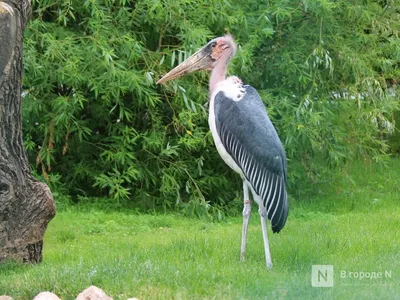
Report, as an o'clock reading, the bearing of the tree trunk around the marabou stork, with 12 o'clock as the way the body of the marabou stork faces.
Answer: The tree trunk is roughly at 12 o'clock from the marabou stork.

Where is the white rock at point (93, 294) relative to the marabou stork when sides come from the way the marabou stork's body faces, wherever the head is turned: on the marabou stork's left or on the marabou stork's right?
on the marabou stork's left

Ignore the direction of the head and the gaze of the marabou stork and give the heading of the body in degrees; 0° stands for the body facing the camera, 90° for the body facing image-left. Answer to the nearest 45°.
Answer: approximately 90°

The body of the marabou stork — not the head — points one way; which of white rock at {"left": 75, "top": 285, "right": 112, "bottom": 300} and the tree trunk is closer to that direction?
the tree trunk

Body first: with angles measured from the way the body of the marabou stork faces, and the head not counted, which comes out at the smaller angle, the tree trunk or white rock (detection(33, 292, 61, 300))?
the tree trunk

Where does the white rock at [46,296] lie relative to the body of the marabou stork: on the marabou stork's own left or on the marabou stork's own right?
on the marabou stork's own left
